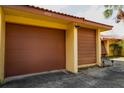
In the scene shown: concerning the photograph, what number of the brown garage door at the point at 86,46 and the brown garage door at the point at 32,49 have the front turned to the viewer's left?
0

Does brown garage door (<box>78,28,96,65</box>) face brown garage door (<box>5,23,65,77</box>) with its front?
no

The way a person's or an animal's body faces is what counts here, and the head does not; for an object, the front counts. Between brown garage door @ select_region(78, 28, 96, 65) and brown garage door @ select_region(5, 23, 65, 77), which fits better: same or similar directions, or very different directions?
same or similar directions

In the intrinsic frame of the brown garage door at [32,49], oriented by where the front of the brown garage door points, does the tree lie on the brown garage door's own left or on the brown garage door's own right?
on the brown garage door's own left

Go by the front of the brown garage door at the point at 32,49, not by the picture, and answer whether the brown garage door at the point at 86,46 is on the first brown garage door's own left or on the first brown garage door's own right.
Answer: on the first brown garage door's own left
